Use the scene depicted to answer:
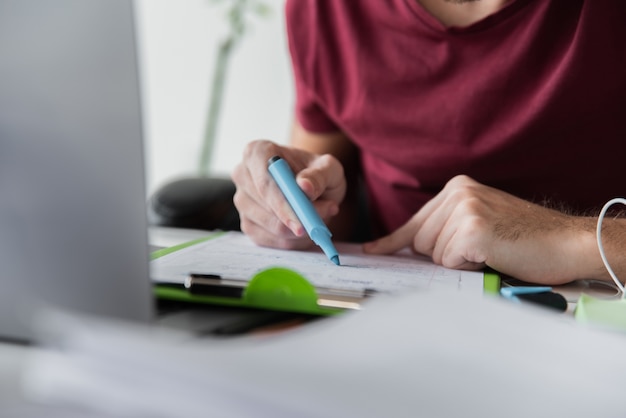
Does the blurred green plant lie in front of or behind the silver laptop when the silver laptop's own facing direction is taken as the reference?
in front

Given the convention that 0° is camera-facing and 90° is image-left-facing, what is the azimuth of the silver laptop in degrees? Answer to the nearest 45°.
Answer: approximately 180°

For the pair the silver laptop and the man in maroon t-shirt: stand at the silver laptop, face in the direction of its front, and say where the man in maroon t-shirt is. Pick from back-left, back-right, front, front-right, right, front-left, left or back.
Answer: front-right

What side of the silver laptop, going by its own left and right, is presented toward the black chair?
front
